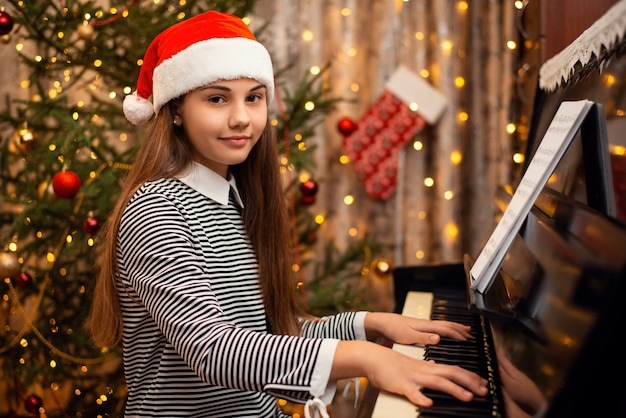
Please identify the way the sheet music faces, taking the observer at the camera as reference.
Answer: facing to the left of the viewer

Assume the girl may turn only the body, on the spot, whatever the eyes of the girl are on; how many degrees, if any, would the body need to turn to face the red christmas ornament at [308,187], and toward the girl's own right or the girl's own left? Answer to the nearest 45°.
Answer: approximately 135° to the girl's own left

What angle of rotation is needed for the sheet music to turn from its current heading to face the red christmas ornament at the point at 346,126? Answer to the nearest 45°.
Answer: approximately 45° to its right

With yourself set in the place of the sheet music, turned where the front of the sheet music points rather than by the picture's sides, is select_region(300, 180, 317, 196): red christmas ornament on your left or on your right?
on your right

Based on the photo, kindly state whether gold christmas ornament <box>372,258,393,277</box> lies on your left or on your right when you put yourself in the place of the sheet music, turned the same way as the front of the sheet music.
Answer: on your right

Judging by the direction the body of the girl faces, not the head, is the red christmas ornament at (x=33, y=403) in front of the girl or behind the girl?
behind

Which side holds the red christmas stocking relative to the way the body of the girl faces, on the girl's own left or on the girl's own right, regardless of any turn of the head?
on the girl's own left

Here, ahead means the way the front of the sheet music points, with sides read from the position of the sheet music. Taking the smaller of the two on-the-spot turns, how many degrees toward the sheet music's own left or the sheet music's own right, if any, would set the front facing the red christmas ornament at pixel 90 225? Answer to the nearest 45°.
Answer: approximately 45° to the sheet music's own right

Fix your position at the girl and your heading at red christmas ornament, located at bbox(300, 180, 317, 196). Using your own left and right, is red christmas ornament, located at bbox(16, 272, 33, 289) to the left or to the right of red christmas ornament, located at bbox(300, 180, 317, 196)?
left

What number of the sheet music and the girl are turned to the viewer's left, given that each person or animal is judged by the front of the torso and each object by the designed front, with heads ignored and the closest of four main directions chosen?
1

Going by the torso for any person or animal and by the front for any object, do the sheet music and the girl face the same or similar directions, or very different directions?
very different directions
